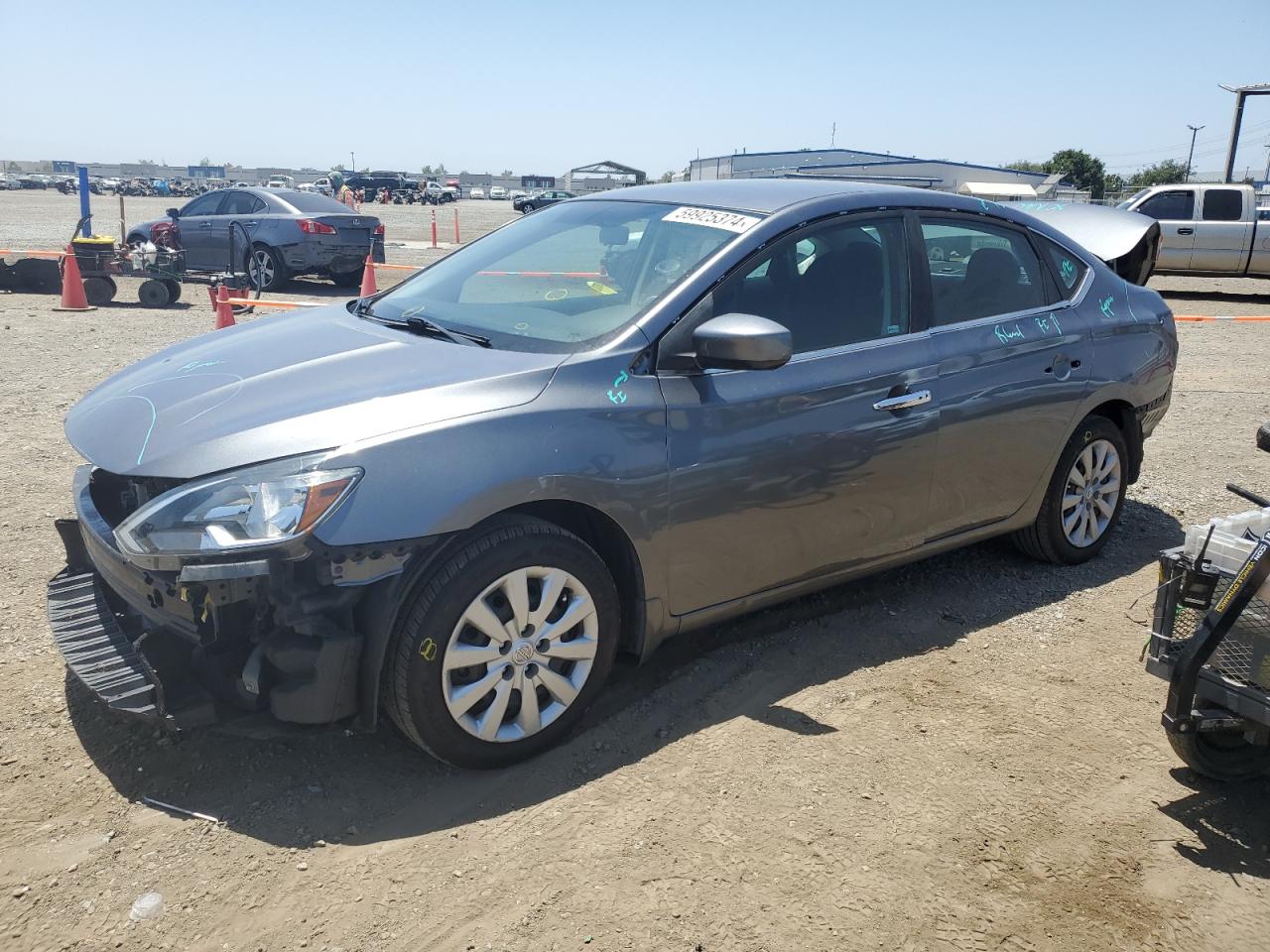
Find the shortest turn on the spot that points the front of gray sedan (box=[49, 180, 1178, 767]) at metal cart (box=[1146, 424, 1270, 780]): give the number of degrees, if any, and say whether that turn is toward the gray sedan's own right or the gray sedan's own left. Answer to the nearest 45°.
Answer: approximately 135° to the gray sedan's own left

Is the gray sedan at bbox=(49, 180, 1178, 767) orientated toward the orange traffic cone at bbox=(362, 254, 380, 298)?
no

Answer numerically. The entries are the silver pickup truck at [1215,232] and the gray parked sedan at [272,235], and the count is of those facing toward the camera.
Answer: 0

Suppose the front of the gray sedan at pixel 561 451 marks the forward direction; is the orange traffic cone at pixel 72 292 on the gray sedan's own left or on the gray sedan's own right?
on the gray sedan's own right

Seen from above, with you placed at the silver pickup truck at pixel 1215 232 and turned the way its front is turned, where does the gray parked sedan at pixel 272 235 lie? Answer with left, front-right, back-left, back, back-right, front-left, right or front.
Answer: front-left

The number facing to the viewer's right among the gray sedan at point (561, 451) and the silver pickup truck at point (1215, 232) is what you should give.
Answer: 0

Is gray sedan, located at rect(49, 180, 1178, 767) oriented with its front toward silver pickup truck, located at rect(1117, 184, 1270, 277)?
no

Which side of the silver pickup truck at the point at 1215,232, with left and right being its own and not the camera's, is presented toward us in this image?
left

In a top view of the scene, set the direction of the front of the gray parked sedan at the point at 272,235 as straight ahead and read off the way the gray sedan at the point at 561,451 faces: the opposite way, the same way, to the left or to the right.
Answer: to the left

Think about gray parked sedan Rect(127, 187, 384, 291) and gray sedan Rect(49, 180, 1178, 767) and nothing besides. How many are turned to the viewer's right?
0

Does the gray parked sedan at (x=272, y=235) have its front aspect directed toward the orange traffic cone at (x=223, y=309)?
no

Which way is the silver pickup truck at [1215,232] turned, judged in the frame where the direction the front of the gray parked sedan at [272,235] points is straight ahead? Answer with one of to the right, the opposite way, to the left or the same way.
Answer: the same way

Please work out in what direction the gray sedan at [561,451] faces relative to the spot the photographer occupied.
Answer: facing the viewer and to the left of the viewer

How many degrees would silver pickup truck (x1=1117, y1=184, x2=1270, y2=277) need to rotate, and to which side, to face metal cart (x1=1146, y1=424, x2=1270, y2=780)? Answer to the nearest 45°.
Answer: approximately 90° to its left

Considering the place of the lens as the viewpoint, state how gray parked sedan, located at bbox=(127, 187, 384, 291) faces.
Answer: facing away from the viewer and to the left of the viewer

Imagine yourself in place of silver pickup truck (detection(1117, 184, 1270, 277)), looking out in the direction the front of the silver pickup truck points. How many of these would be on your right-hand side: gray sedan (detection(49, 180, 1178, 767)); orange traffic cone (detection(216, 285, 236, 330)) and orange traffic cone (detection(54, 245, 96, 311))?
0
